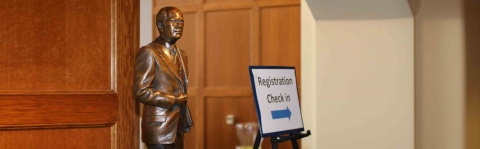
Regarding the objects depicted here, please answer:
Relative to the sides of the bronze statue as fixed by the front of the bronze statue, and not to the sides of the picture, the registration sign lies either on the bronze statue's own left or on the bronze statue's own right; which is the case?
on the bronze statue's own left

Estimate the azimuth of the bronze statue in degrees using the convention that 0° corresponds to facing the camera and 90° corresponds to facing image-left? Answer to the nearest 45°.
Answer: approximately 315°
